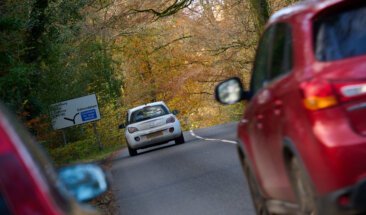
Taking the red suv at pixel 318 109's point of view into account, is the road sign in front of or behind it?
in front

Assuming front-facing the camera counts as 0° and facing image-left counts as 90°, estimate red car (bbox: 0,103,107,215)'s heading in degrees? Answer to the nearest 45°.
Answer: approximately 225°

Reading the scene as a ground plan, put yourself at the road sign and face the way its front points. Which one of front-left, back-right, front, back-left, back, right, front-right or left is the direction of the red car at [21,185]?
front

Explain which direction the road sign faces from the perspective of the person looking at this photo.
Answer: facing the viewer

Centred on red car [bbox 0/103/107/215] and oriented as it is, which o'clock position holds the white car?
The white car is roughly at 11 o'clock from the red car.

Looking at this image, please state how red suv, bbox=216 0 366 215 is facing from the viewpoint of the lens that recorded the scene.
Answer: facing away from the viewer and to the left of the viewer

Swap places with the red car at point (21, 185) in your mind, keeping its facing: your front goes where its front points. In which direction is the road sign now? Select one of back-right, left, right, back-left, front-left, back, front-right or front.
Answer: front-left
